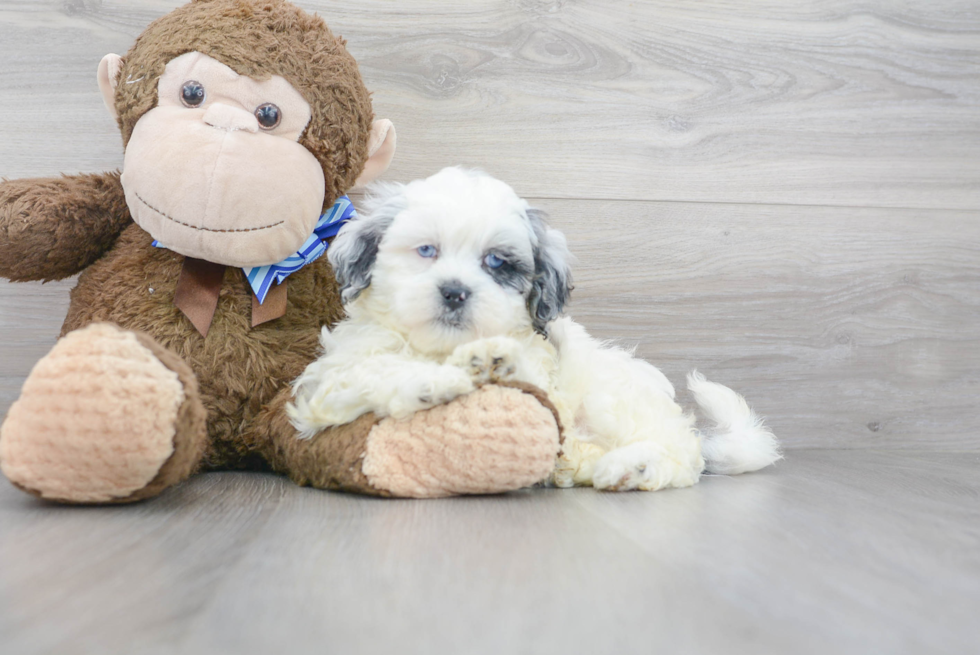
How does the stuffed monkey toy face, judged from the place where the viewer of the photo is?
facing the viewer

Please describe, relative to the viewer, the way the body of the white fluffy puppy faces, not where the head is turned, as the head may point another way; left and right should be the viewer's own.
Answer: facing the viewer and to the left of the viewer
